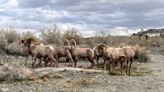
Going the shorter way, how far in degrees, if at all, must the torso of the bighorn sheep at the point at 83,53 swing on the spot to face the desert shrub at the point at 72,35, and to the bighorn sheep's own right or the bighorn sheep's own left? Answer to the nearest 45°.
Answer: approximately 90° to the bighorn sheep's own right

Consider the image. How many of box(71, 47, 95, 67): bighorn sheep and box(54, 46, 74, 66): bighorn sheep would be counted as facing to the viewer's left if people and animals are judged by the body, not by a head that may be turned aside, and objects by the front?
2

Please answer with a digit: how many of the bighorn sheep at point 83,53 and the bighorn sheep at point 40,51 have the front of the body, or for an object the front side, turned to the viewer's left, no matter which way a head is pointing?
2

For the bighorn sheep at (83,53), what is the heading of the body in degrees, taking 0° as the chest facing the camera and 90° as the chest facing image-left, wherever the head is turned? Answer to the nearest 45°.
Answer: approximately 90°

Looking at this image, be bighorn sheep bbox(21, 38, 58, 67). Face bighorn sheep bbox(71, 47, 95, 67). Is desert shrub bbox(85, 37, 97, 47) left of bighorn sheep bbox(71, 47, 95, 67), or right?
left

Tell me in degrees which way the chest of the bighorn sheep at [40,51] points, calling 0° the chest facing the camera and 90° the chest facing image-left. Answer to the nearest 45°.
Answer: approximately 90°

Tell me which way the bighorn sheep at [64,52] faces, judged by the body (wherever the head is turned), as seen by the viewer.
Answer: to the viewer's left
